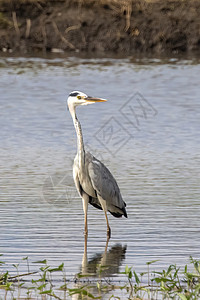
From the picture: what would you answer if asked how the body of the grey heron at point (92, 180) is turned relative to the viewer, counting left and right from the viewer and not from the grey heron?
facing the viewer and to the left of the viewer
